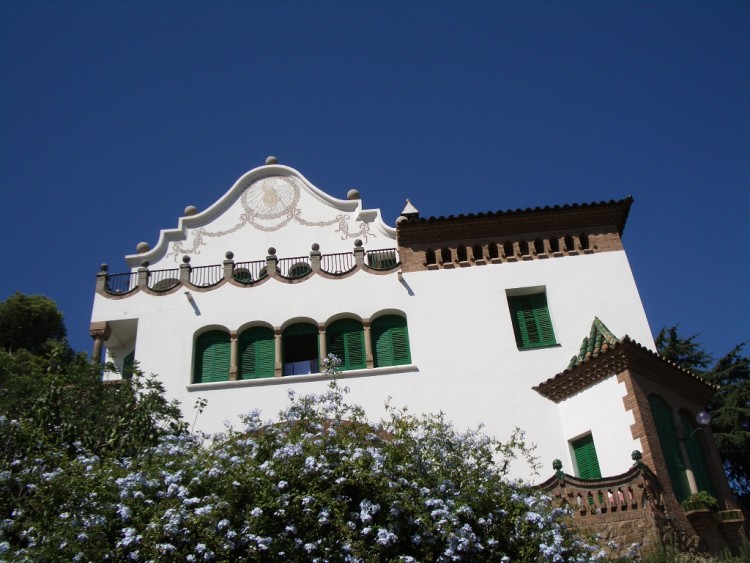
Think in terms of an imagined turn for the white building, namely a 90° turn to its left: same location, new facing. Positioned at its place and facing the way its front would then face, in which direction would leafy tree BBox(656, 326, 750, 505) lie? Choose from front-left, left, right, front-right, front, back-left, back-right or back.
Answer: front-left

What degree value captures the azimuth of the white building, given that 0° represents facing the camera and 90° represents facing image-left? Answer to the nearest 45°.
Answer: approximately 0°
